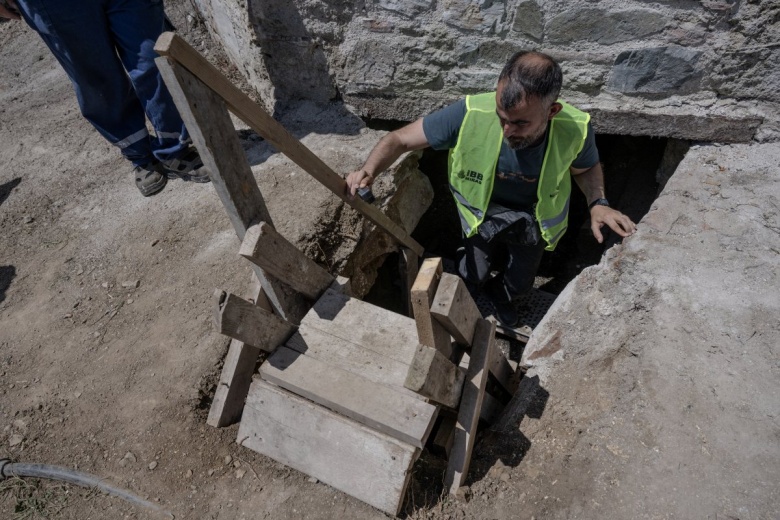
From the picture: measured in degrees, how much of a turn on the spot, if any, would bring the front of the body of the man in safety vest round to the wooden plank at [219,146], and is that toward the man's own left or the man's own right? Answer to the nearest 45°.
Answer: approximately 45° to the man's own right

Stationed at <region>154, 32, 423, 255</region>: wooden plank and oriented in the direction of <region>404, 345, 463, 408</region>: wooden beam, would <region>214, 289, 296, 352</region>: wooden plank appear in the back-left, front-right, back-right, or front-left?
front-right

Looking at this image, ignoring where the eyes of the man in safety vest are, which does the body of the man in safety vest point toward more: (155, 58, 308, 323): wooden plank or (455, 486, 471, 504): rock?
the rock

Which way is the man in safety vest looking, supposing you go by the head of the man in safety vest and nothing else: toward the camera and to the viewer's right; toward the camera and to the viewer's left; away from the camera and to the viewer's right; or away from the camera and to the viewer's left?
toward the camera and to the viewer's left

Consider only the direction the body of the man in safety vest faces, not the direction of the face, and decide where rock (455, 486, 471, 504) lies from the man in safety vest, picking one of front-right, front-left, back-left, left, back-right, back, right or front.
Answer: front

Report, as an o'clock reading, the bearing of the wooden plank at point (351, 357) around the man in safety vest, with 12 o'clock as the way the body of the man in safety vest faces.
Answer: The wooden plank is roughly at 1 o'clock from the man in safety vest.

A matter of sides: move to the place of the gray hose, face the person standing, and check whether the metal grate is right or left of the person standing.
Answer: right

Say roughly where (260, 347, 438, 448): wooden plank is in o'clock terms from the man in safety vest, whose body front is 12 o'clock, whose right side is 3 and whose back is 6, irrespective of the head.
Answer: The wooden plank is roughly at 1 o'clock from the man in safety vest.

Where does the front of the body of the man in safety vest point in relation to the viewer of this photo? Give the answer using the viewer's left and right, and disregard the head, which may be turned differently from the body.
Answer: facing the viewer

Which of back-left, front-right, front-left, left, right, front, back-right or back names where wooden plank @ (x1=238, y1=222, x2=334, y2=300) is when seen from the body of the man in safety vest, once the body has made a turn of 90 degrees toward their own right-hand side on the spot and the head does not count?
front-left

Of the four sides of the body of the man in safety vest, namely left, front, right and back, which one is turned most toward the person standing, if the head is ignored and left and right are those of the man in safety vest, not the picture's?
right

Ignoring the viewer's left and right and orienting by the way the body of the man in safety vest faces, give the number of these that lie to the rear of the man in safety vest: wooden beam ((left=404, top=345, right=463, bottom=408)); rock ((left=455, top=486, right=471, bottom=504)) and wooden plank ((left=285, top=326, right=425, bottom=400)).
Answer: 0

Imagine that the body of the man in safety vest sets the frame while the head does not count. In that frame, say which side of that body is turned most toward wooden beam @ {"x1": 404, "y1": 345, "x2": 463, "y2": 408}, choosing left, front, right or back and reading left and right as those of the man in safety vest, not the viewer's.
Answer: front

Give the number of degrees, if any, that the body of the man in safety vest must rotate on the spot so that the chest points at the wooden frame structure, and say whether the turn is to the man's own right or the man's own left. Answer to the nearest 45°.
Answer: approximately 45° to the man's own right

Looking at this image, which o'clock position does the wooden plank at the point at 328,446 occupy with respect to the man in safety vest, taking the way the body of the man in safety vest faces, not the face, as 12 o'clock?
The wooden plank is roughly at 1 o'clock from the man in safety vest.

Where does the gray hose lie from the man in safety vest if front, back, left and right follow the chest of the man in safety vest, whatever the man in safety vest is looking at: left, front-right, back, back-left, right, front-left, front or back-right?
front-right

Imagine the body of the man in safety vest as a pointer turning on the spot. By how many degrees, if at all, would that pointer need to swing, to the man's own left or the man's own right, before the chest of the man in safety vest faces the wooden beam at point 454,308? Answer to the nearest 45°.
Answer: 0° — they already face it
